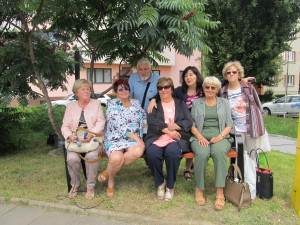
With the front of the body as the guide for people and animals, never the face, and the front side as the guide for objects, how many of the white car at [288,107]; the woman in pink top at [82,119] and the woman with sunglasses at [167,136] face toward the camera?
2

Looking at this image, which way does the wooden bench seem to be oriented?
toward the camera

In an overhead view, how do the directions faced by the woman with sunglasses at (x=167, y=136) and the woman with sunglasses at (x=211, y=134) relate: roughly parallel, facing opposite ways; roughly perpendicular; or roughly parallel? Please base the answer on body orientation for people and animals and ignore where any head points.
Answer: roughly parallel

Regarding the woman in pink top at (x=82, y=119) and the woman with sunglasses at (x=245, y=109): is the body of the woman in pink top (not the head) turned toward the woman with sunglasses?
no

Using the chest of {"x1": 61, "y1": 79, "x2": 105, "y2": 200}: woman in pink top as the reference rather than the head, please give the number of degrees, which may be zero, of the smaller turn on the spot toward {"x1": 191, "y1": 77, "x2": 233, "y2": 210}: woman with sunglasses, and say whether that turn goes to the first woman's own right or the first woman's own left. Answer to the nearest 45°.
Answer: approximately 90° to the first woman's own left

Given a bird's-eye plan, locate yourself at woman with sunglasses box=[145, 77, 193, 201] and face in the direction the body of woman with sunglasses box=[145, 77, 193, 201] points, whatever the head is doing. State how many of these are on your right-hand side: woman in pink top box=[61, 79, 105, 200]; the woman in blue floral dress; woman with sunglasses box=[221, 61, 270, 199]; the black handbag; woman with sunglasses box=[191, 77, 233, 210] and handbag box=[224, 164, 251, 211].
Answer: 2

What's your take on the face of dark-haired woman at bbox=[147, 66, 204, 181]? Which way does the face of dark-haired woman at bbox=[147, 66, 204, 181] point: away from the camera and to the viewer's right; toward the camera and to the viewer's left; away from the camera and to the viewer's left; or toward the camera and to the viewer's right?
toward the camera and to the viewer's left

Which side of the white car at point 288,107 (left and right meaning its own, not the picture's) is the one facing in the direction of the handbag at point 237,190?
left

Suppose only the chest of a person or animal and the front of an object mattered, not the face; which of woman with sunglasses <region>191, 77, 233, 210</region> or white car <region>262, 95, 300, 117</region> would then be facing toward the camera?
the woman with sunglasses

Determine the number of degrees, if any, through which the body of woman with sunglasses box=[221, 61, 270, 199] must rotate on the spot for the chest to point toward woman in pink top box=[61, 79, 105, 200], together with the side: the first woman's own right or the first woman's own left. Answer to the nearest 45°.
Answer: approximately 45° to the first woman's own right

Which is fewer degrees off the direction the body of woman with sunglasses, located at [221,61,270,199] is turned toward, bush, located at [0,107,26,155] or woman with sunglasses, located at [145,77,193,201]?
the woman with sunglasses

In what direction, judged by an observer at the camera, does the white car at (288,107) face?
facing to the left of the viewer

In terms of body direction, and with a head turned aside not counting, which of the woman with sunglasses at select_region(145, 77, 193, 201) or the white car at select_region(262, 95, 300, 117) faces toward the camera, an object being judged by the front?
the woman with sunglasses

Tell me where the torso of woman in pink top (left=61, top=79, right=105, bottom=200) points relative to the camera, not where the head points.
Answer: toward the camera
